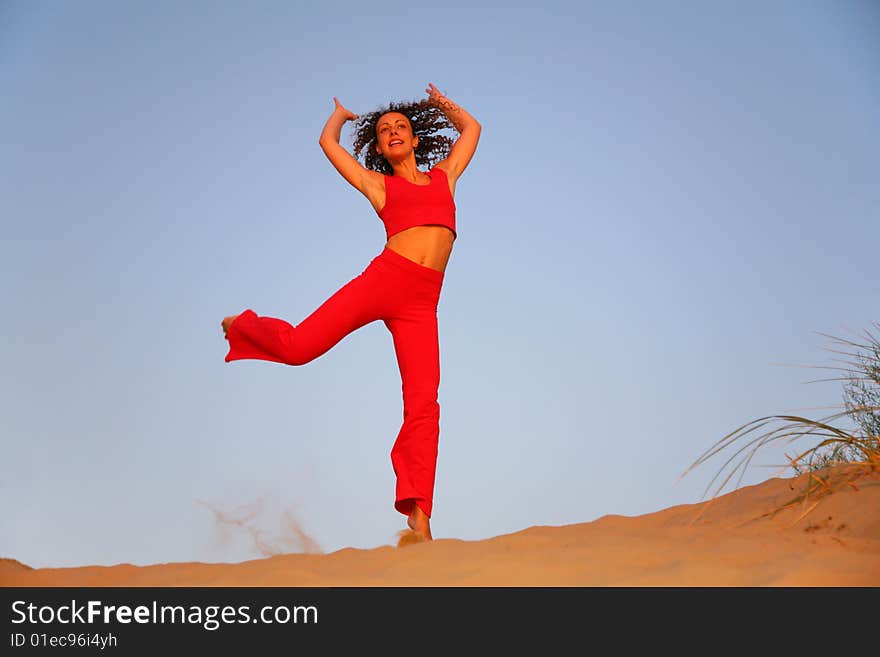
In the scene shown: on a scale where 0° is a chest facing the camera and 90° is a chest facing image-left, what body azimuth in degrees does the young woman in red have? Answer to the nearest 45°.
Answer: approximately 0°
